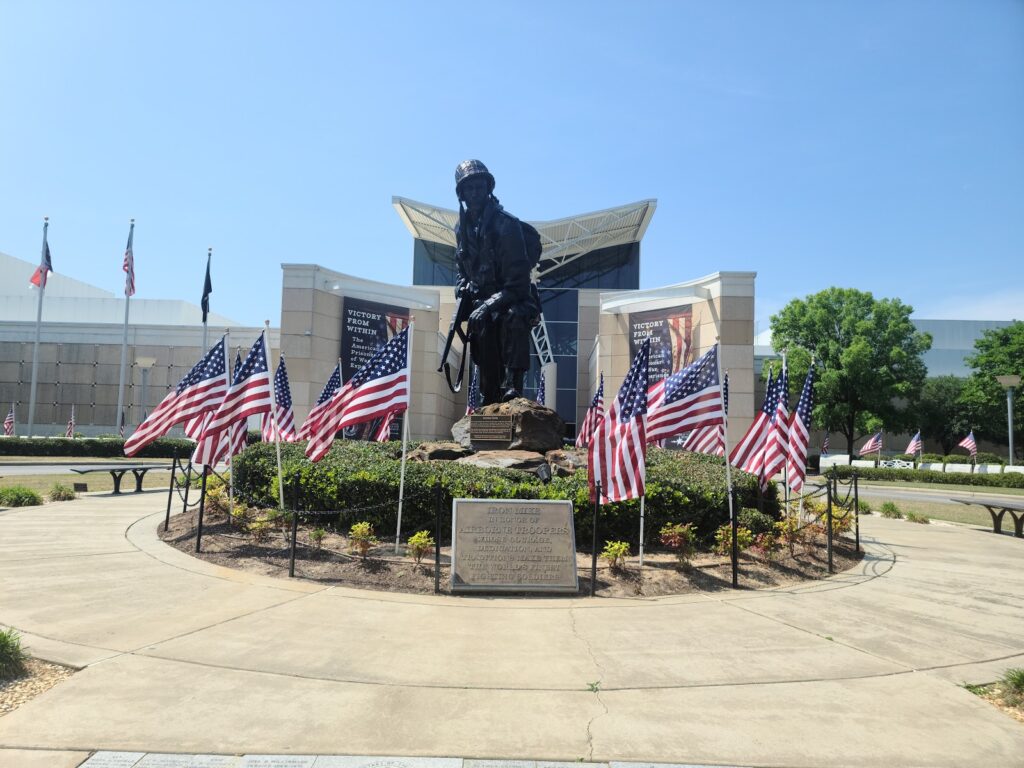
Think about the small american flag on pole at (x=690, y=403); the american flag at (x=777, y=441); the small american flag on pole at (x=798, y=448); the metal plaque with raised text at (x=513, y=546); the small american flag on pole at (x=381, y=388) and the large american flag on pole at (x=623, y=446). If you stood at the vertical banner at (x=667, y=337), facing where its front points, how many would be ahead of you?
6

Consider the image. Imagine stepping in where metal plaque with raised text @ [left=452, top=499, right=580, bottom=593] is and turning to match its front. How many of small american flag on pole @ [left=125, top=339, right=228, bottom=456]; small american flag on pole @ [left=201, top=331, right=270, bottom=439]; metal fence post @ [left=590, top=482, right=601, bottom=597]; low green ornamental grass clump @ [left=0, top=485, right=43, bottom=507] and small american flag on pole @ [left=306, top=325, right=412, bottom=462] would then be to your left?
1

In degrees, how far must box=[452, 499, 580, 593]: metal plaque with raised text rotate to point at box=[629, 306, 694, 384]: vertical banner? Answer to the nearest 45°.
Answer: approximately 180°

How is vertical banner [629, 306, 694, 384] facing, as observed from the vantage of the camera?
facing the viewer

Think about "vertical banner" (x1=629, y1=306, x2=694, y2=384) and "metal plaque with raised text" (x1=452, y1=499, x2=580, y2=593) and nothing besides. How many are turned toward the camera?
2

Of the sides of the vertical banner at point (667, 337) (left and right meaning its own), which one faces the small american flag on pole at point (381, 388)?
front

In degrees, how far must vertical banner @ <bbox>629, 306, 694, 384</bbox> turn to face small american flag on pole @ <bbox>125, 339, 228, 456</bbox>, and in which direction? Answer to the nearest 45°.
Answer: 0° — it already faces it

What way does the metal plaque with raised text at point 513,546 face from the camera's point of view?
toward the camera

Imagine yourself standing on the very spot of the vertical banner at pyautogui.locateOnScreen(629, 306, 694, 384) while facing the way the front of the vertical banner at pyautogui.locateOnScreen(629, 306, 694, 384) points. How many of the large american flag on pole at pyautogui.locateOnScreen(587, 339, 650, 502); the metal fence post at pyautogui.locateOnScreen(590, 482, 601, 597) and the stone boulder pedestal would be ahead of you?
3

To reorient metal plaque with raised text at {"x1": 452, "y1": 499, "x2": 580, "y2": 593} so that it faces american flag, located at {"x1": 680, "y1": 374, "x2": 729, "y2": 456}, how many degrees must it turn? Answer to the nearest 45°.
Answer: approximately 135° to its left

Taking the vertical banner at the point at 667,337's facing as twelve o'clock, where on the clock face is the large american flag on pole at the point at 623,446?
The large american flag on pole is roughly at 12 o'clock from the vertical banner.

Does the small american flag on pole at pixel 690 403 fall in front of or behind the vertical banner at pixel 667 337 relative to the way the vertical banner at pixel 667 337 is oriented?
in front

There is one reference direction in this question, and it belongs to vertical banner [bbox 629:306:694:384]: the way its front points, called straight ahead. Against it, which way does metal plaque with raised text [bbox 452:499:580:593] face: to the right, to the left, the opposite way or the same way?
the same way

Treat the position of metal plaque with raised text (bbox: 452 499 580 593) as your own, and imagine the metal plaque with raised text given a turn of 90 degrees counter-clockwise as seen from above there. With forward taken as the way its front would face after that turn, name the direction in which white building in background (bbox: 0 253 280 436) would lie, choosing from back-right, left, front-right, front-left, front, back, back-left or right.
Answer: back-left

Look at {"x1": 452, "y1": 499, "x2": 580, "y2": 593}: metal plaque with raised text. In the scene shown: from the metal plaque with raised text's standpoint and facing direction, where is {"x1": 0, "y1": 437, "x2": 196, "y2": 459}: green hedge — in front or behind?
behind

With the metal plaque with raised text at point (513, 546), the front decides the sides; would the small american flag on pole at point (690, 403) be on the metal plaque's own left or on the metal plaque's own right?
on the metal plaque's own left
